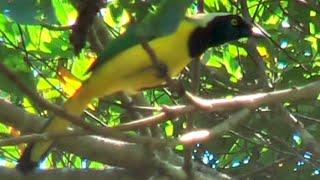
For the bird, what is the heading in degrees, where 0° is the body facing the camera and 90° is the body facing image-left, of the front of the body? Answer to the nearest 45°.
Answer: approximately 270°

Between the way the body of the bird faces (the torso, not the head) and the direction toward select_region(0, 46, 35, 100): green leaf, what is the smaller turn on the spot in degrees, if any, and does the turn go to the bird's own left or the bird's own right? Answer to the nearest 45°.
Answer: approximately 135° to the bird's own right
